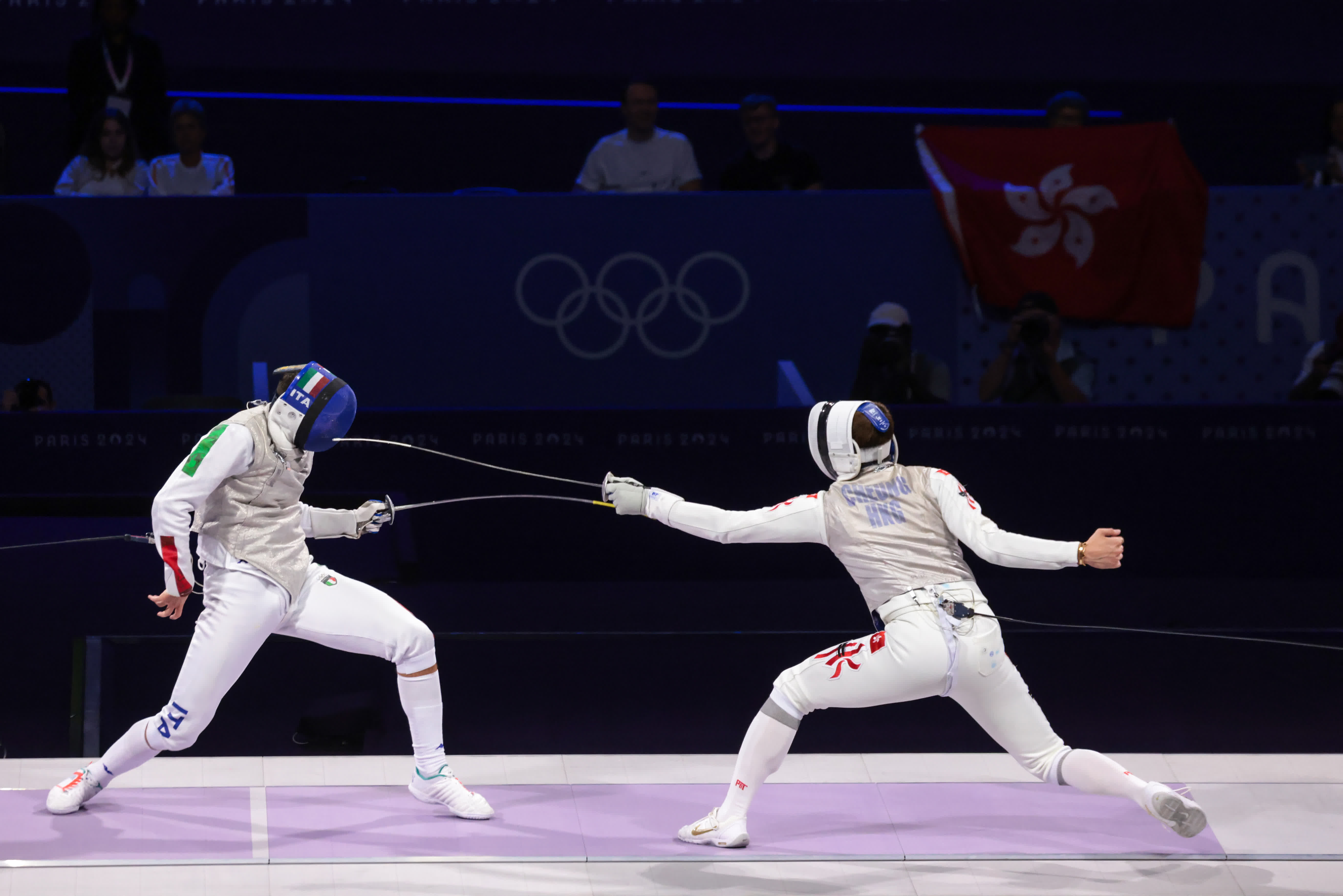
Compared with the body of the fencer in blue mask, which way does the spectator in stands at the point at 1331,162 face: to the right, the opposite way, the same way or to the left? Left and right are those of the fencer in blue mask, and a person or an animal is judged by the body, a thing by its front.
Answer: to the right

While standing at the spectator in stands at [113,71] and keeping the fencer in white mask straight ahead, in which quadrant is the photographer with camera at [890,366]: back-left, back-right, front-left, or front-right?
front-left

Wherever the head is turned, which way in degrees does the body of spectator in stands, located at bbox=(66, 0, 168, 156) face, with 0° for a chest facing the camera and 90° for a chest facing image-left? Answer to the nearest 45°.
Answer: approximately 0°

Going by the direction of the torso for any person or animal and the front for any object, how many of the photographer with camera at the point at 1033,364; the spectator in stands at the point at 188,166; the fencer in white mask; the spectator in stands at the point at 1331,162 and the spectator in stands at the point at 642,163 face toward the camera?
4

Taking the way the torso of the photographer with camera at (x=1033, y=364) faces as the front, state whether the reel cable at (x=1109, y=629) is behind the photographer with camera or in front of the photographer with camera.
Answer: in front

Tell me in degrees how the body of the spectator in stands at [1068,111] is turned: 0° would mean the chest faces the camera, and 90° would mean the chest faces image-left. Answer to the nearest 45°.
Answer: approximately 0°

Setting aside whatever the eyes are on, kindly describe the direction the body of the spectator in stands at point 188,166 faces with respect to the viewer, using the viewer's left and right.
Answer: facing the viewer

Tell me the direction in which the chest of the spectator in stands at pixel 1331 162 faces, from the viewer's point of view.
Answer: toward the camera

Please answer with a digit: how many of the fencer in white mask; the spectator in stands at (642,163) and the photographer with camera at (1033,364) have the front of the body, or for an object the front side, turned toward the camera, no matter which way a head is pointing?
2
